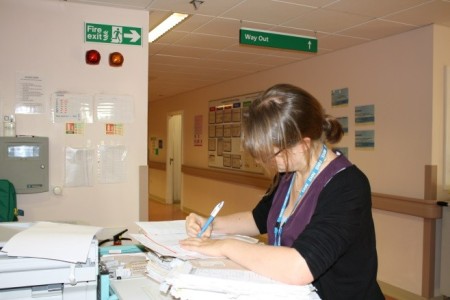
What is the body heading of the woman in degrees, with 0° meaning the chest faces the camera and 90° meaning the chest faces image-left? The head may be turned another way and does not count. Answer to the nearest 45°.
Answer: approximately 45°

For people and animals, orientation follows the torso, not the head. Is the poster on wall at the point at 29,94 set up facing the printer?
yes

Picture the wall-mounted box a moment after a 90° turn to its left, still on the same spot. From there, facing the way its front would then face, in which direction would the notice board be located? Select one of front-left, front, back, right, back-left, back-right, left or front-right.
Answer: front-left

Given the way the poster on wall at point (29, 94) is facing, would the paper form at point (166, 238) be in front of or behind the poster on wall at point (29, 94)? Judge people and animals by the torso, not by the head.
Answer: in front

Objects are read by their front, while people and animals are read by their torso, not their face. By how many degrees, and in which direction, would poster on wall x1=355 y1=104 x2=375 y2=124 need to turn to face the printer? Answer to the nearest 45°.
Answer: approximately 45° to its left

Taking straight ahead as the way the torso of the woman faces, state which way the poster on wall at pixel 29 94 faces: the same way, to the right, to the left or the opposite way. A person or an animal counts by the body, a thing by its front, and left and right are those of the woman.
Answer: to the left

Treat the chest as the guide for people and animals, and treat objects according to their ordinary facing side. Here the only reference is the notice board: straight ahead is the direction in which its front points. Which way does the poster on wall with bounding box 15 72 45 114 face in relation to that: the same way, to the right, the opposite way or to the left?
to the left

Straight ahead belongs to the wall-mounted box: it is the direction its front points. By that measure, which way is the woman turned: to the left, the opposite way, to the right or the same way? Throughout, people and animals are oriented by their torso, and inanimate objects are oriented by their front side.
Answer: to the right

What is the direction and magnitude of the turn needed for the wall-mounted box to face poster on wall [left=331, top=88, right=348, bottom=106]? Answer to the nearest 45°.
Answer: approximately 90° to its left

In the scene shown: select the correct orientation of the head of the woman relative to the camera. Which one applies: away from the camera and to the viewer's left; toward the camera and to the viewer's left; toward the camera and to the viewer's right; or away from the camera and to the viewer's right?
toward the camera and to the viewer's left

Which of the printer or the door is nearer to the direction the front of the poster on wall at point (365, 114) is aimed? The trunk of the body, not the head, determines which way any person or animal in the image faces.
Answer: the printer

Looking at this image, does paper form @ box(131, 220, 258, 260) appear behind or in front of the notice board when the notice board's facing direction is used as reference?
in front
